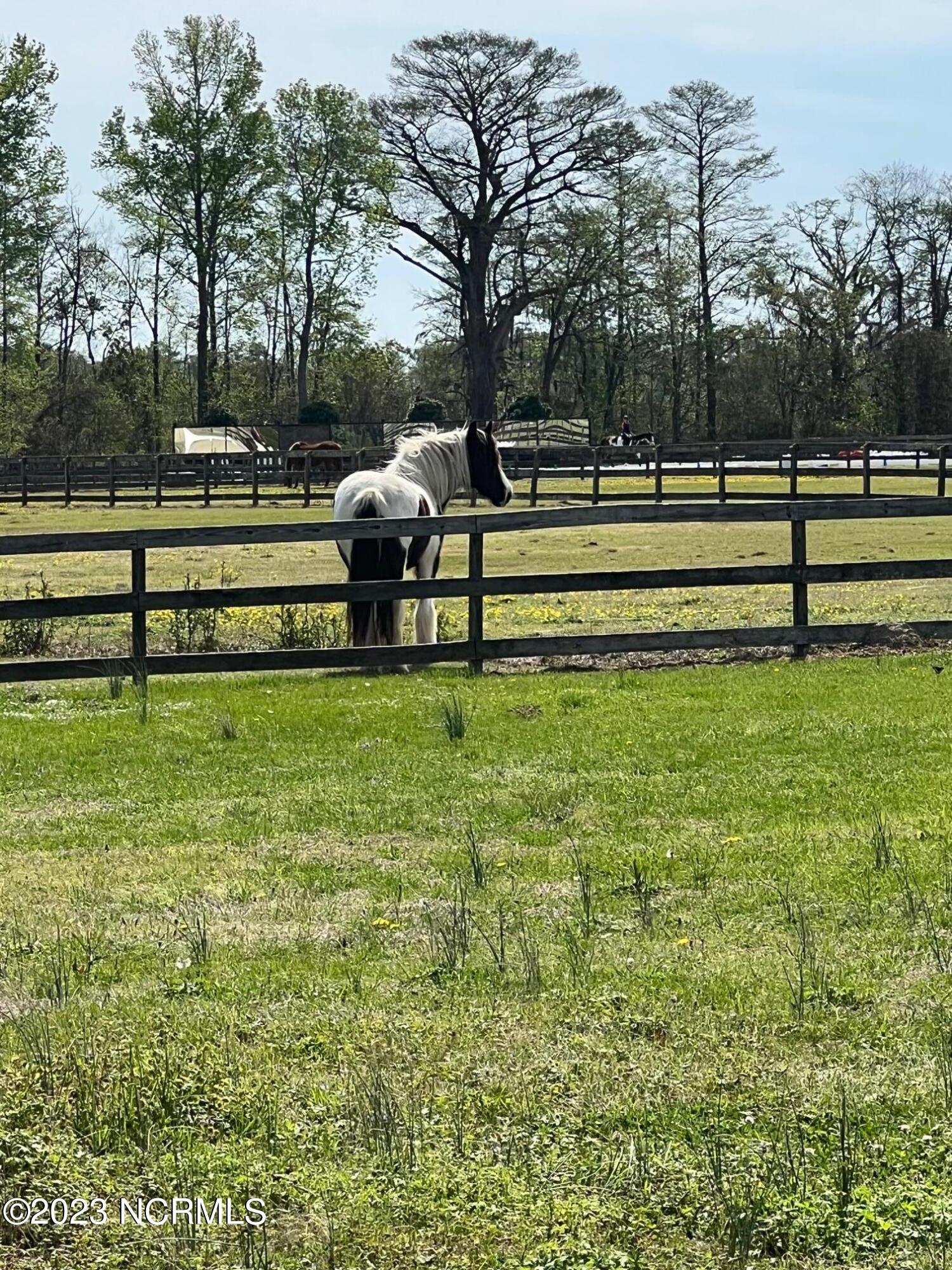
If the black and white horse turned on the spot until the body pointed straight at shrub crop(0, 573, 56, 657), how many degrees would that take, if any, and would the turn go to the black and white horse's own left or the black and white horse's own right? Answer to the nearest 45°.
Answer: approximately 135° to the black and white horse's own left

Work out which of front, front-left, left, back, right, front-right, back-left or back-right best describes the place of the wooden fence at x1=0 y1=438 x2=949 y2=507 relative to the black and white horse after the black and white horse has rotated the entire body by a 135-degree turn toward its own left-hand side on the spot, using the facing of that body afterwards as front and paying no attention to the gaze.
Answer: right

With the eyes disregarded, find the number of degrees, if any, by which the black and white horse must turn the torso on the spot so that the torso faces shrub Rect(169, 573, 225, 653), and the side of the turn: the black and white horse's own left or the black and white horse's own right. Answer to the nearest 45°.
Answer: approximately 135° to the black and white horse's own left

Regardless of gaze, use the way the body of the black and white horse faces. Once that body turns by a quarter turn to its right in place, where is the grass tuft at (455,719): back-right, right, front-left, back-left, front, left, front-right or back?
front-right

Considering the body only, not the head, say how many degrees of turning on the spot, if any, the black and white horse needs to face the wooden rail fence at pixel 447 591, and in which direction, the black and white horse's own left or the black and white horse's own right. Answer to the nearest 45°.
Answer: approximately 135° to the black and white horse's own right

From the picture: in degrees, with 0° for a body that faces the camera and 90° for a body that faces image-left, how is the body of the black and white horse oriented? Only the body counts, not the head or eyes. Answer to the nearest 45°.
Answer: approximately 225°
